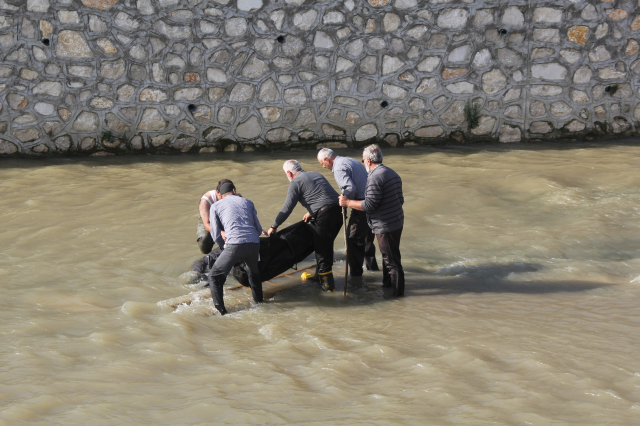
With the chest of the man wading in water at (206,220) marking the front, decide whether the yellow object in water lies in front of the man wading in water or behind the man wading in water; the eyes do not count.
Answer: in front

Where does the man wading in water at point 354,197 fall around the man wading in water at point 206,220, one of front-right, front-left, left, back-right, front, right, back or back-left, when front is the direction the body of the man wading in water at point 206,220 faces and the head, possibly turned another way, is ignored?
front

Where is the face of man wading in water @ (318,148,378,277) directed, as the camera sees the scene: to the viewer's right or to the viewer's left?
to the viewer's left

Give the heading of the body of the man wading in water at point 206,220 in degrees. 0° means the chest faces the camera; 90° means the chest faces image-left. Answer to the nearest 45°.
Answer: approximately 270°

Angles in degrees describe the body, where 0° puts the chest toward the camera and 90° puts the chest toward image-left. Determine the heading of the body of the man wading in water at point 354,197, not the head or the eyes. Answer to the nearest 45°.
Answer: approximately 90°
